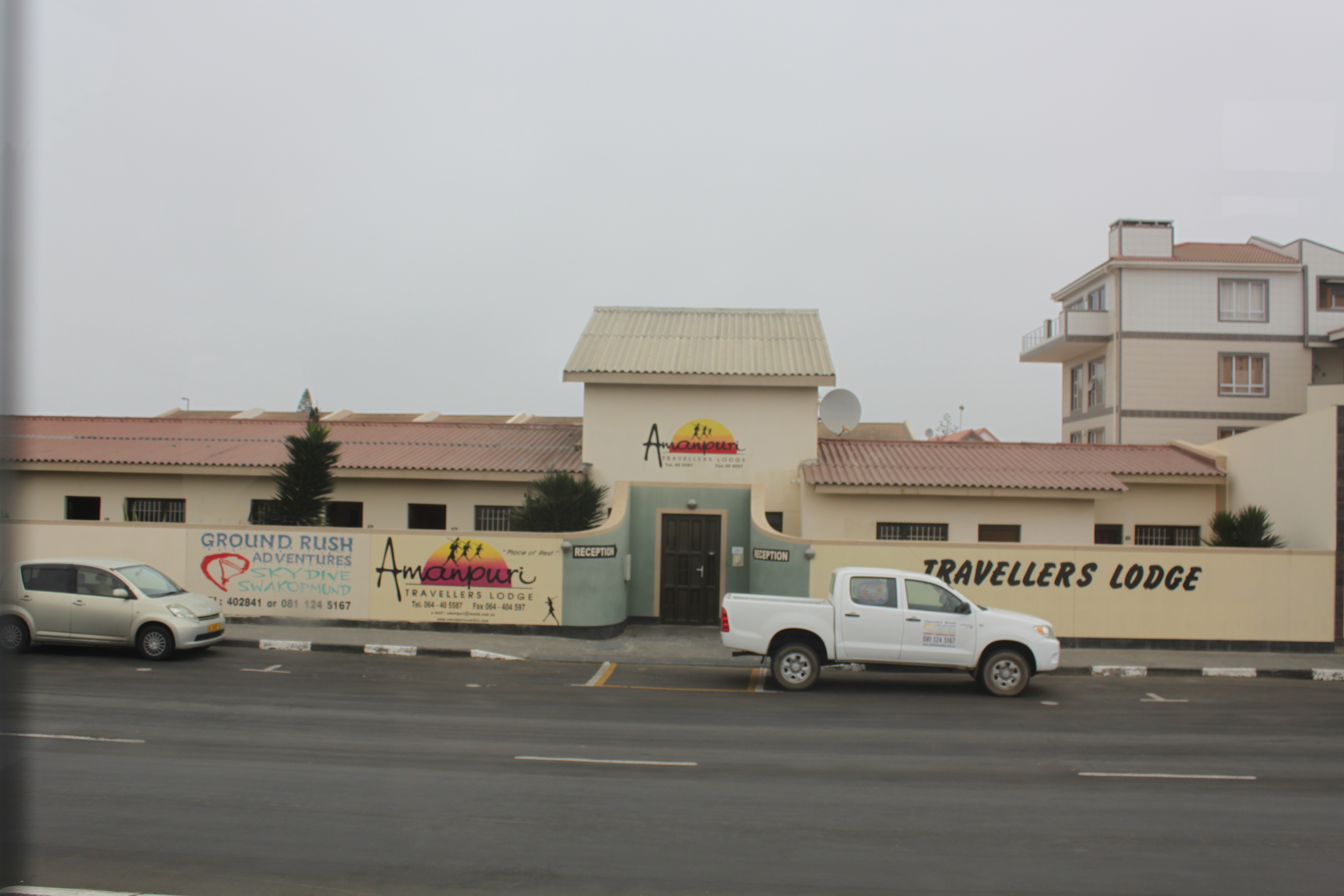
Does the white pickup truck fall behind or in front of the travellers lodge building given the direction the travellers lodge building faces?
in front

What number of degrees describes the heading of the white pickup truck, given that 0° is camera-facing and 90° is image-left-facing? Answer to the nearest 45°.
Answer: approximately 270°

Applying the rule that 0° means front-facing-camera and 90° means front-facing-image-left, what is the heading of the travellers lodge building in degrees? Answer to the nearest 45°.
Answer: approximately 0°

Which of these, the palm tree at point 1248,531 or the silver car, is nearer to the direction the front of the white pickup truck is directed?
the palm tree

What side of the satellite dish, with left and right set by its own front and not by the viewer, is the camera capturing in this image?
front

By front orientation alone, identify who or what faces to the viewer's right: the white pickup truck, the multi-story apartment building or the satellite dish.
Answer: the white pickup truck

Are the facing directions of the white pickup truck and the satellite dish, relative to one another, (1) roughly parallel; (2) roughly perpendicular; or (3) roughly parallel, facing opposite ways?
roughly perpendicular

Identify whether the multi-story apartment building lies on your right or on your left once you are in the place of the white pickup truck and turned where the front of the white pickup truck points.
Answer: on your left
